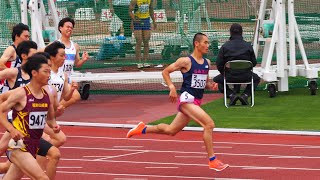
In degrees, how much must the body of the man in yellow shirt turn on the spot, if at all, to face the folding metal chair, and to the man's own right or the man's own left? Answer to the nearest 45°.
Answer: approximately 45° to the man's own left

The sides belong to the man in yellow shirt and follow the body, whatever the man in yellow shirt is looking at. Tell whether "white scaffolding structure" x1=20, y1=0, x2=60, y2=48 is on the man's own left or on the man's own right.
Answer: on the man's own right

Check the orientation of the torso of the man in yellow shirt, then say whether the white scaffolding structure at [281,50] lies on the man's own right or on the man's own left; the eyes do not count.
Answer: on the man's own left
